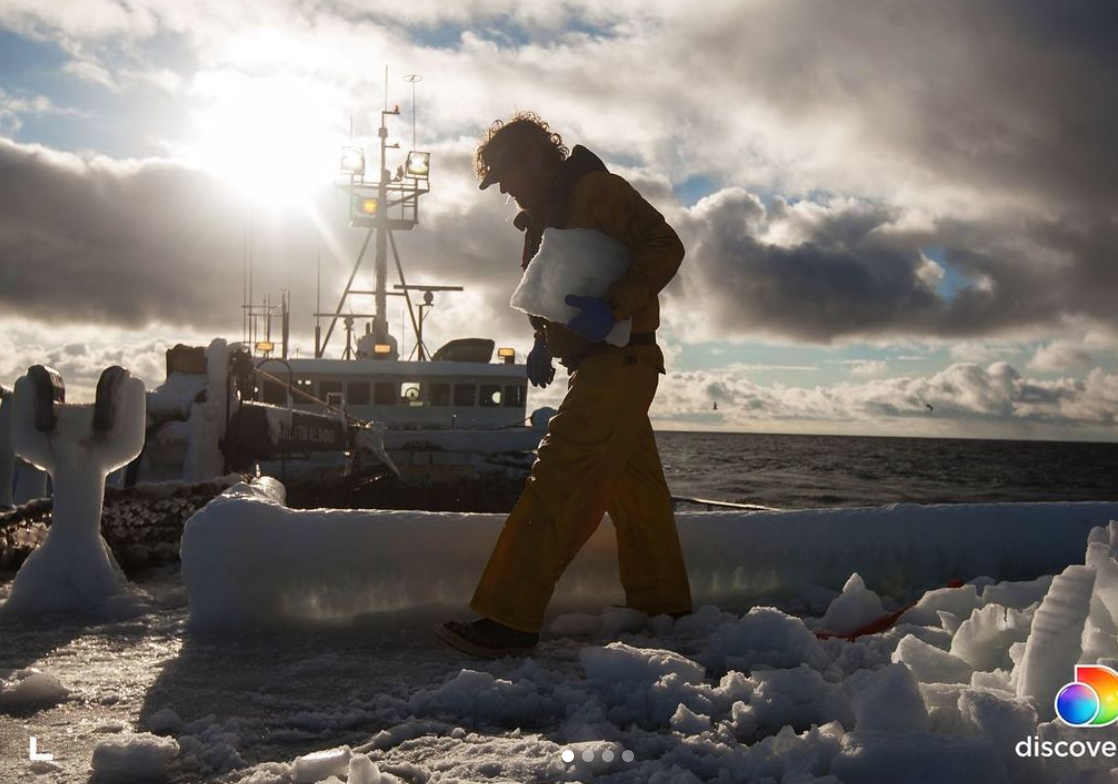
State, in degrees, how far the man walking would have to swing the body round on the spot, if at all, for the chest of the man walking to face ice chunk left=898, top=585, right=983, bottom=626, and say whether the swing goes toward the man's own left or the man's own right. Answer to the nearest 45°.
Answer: approximately 180°

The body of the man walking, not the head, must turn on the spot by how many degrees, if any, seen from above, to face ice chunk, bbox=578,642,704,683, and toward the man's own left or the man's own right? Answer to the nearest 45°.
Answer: approximately 90° to the man's own left

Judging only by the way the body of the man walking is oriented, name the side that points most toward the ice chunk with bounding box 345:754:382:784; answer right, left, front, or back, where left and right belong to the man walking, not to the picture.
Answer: left

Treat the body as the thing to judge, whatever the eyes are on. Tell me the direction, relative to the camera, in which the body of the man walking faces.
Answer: to the viewer's left

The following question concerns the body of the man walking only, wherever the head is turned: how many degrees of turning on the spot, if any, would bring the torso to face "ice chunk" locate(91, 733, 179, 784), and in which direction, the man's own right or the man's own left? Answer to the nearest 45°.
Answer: approximately 45° to the man's own left

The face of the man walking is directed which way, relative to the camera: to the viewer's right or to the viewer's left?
to the viewer's left

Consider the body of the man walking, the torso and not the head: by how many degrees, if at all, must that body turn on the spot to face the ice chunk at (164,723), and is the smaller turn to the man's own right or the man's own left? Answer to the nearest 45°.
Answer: approximately 45° to the man's own left

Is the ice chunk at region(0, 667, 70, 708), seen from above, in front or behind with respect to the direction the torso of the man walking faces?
in front

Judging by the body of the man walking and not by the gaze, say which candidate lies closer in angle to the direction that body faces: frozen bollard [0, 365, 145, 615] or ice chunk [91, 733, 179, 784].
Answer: the frozen bollard
